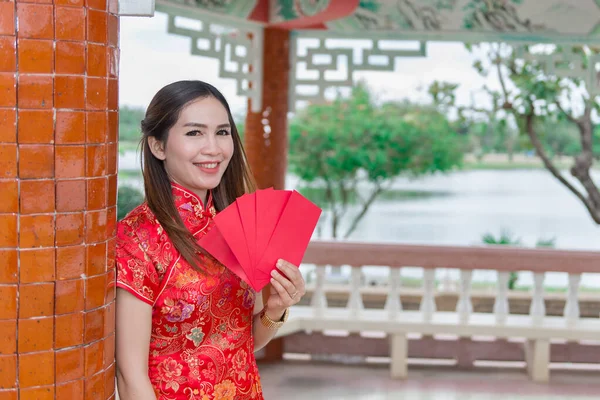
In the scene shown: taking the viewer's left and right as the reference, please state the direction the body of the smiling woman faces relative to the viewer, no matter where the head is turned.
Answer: facing the viewer and to the right of the viewer

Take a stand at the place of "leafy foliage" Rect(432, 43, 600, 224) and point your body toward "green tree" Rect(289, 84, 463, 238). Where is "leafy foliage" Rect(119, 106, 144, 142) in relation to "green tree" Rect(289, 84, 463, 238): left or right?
left

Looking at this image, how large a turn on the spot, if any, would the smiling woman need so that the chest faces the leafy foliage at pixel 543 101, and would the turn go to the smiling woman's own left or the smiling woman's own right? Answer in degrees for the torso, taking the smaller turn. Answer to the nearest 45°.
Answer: approximately 90° to the smiling woman's own left

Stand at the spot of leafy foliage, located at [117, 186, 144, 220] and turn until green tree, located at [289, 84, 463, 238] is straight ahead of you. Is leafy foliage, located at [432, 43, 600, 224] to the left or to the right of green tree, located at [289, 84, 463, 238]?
right

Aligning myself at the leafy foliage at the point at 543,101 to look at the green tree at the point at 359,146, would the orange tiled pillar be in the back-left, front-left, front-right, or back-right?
back-left

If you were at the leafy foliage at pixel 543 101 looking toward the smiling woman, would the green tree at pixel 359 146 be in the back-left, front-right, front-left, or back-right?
back-right

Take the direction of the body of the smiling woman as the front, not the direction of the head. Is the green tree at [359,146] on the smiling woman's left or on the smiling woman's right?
on the smiling woman's left

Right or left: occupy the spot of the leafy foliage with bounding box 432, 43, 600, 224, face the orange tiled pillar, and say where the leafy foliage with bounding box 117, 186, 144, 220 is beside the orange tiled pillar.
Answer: right

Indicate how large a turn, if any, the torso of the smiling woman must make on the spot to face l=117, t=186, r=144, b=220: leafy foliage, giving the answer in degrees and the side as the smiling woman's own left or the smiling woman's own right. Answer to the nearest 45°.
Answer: approximately 135° to the smiling woman's own left
